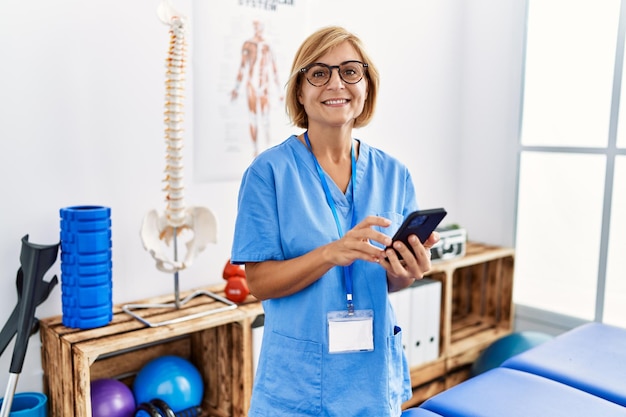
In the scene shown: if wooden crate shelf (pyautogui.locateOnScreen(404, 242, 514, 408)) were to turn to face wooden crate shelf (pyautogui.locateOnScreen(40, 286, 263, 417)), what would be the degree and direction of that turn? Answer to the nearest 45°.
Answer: approximately 90° to its right

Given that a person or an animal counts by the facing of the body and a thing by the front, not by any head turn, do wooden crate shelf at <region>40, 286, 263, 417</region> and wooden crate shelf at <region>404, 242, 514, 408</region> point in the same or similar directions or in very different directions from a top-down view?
same or similar directions

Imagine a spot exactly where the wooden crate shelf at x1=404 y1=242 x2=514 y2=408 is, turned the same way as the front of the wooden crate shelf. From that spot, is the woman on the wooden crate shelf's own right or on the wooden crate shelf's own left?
on the wooden crate shelf's own right

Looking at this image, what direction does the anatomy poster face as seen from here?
toward the camera

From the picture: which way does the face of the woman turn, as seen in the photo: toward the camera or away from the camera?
toward the camera

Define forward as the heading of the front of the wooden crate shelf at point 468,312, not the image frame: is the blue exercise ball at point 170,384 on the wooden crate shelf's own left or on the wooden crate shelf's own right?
on the wooden crate shelf's own right

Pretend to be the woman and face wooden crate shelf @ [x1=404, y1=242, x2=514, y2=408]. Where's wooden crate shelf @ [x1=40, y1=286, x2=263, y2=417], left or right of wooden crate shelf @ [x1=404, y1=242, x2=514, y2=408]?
left

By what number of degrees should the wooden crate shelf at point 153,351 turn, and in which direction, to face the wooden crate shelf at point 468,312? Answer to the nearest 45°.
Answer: approximately 90° to its left

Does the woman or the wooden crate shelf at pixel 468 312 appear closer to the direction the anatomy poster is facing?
the woman

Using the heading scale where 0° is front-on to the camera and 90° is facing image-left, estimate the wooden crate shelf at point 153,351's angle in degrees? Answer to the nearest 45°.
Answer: approximately 315°

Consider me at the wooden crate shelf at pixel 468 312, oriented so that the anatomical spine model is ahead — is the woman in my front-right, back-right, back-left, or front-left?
front-left

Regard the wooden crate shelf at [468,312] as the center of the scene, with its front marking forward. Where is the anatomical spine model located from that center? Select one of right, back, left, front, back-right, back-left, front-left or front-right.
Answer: right

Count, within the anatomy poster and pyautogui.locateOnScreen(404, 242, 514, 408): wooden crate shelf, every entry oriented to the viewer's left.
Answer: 0

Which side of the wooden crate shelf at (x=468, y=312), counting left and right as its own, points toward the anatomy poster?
right

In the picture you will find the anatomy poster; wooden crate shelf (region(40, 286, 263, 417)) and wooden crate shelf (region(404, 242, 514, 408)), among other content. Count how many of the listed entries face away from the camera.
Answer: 0

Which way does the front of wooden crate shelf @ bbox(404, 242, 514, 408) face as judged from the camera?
facing the viewer and to the right of the viewer
